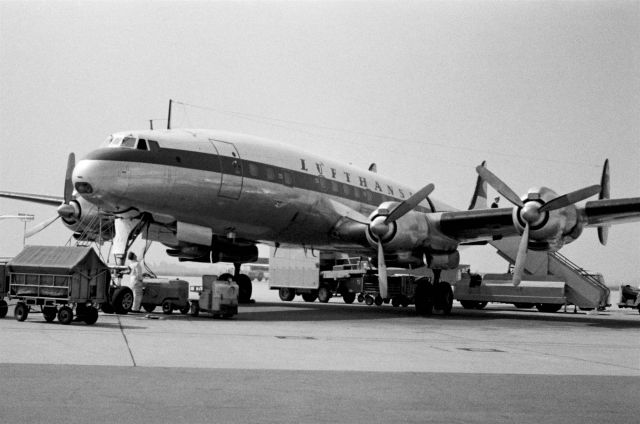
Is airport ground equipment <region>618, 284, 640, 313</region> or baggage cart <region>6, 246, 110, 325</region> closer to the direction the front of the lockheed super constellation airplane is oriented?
the baggage cart

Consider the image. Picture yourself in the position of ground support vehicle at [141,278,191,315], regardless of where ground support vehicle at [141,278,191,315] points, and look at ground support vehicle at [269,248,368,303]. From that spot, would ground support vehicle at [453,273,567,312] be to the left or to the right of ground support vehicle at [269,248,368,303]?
right

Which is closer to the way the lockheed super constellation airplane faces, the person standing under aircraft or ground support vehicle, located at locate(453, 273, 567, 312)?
the person standing under aircraft

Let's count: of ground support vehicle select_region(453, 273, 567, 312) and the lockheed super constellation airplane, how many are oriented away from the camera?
0

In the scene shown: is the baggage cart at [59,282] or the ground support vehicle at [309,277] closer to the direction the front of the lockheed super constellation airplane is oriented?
the baggage cart

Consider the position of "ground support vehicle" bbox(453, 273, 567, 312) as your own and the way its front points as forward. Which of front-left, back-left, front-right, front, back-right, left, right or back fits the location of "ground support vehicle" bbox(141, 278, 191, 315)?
front-left

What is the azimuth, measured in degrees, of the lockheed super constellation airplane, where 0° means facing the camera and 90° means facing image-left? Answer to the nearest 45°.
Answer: approximately 45°

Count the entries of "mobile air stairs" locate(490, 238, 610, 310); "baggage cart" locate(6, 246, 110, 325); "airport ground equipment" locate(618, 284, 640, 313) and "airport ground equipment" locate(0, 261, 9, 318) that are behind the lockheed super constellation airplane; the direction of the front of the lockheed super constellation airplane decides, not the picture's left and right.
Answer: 2

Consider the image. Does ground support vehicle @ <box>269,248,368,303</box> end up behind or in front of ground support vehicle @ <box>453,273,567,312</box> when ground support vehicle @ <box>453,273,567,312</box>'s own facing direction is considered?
in front

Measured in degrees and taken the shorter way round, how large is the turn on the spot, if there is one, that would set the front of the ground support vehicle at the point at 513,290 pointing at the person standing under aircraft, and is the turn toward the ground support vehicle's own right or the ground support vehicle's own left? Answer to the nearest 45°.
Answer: approximately 45° to the ground support vehicle's own left

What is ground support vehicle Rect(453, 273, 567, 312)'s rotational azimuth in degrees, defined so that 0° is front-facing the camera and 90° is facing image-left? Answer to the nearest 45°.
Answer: approximately 90°

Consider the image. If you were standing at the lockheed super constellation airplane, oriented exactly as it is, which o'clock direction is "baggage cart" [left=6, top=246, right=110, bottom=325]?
The baggage cart is roughly at 12 o'clock from the lockheed super constellation airplane.

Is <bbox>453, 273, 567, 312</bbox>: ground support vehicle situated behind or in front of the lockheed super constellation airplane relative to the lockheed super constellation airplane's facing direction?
behind

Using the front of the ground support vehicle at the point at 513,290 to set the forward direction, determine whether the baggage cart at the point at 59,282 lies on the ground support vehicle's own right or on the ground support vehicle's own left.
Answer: on the ground support vehicle's own left
